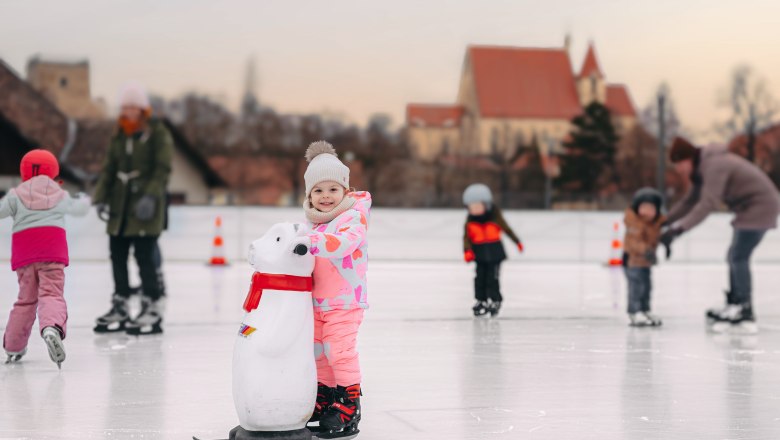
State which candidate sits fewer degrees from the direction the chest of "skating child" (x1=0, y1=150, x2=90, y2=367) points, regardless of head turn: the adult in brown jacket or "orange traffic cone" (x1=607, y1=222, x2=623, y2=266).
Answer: the orange traffic cone

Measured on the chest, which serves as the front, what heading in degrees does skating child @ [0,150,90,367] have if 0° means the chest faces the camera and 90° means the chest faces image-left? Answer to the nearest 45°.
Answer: approximately 180°

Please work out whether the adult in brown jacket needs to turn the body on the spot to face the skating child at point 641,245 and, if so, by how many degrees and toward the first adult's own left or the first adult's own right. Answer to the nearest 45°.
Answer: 0° — they already face them

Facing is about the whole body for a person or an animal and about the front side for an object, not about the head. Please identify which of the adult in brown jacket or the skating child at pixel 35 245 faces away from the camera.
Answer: the skating child

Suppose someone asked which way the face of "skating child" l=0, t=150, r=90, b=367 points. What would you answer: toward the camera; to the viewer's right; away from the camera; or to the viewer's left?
away from the camera

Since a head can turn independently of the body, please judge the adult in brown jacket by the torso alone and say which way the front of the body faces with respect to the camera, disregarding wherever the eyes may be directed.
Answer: to the viewer's left

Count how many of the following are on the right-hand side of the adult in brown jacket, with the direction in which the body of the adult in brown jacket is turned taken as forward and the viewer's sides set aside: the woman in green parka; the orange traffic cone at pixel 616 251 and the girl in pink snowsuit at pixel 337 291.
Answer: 1

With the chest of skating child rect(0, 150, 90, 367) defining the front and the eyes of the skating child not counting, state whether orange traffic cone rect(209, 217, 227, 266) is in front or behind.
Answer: in front

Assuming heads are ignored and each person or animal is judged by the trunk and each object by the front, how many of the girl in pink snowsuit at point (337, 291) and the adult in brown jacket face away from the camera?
0

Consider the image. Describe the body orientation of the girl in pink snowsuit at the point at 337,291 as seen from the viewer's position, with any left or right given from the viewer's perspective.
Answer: facing the viewer and to the left of the viewer

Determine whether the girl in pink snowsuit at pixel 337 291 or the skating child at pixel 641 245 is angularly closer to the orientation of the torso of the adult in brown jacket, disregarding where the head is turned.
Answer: the skating child

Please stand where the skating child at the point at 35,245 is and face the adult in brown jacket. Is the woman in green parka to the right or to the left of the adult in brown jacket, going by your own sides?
left
